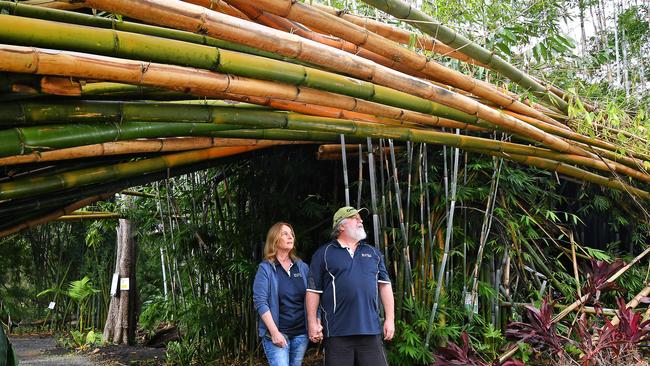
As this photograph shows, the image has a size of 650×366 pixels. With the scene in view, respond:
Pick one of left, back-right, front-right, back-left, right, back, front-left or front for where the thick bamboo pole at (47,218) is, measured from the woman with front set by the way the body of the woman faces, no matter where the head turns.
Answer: back-right

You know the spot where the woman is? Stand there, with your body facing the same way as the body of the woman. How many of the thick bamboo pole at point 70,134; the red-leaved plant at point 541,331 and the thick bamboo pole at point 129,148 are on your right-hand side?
2

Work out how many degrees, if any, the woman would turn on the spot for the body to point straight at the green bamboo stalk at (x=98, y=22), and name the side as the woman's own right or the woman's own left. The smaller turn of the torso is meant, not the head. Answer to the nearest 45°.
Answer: approximately 90° to the woman's own right

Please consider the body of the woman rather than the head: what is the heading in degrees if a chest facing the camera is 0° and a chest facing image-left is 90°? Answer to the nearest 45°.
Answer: approximately 315°

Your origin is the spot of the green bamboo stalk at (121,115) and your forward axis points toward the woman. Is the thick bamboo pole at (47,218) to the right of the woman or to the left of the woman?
left

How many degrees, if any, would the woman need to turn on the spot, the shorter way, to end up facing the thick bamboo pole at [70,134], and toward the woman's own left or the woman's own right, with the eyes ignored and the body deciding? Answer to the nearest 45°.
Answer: approximately 90° to the woman's own right

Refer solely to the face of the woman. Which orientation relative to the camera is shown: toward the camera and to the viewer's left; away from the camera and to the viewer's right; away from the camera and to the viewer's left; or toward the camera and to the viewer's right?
toward the camera and to the viewer's right

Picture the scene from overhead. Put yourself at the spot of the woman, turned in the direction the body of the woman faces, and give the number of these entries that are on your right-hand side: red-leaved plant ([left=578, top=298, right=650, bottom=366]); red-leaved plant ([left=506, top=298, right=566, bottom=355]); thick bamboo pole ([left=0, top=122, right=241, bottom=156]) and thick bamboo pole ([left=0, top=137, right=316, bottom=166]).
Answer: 2
